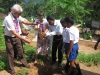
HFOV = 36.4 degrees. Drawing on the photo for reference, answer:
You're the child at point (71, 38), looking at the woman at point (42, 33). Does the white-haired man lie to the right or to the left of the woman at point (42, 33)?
left

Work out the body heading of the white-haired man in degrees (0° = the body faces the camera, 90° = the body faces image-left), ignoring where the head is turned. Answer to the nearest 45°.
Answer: approximately 315°

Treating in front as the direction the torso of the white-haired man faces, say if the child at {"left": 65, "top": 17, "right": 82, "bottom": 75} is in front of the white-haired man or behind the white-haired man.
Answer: in front

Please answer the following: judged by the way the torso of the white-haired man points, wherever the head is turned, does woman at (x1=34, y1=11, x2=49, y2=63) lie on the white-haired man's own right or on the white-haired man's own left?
on the white-haired man's own left
